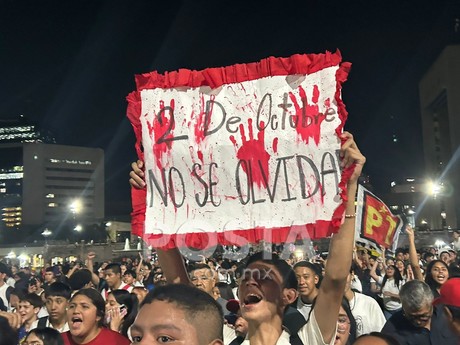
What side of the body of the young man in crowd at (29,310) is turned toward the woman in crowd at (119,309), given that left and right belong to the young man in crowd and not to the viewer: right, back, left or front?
left

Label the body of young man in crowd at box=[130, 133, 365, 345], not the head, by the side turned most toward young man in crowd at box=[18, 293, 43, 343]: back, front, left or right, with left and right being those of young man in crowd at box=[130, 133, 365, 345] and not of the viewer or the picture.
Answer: right

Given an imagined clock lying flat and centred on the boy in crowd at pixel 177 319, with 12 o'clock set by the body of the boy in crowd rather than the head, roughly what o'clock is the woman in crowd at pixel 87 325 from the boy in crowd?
The woman in crowd is roughly at 4 o'clock from the boy in crowd.

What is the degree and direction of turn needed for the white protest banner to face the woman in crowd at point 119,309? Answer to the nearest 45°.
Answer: approximately 135° to its right

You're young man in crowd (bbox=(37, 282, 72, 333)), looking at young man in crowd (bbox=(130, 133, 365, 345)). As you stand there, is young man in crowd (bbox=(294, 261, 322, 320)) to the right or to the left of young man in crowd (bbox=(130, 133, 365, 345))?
left

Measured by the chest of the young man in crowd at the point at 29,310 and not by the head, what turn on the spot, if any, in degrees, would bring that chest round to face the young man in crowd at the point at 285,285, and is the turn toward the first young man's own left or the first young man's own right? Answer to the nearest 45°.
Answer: approximately 45° to the first young man's own left

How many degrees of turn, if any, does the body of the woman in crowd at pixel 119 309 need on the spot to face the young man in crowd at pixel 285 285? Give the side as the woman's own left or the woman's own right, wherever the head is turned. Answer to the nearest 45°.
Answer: approximately 45° to the woman's own left

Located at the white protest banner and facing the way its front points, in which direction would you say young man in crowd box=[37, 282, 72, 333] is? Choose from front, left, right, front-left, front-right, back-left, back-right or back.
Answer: back-right

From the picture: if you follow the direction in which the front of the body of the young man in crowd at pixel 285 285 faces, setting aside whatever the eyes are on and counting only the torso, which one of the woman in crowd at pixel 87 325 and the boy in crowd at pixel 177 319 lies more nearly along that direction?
the boy in crowd

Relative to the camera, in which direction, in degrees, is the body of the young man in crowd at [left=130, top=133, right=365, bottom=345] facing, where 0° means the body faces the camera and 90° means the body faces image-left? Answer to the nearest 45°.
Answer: approximately 45°

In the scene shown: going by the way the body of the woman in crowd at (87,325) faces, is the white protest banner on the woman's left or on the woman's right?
on the woman's left
